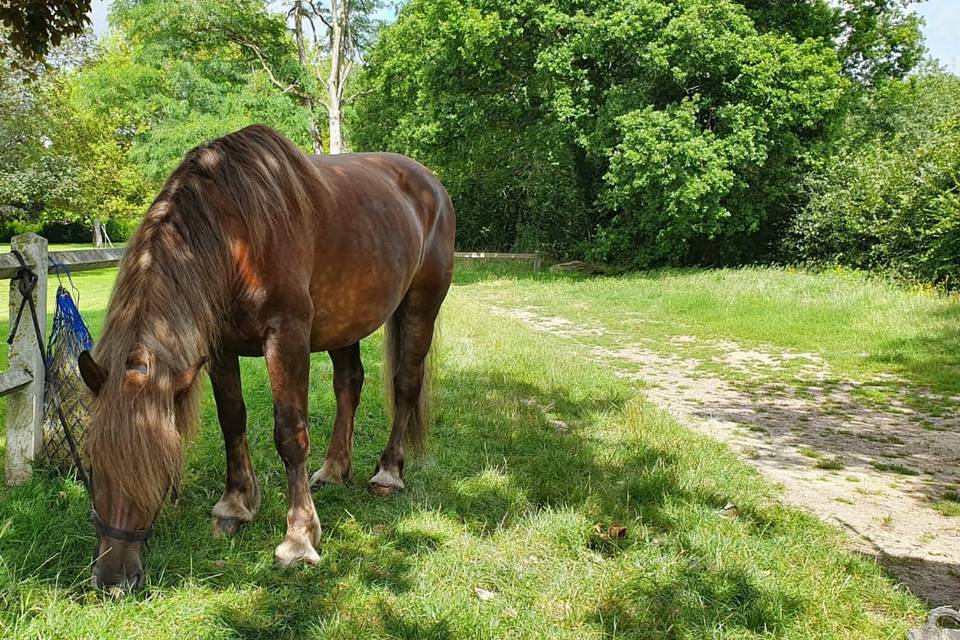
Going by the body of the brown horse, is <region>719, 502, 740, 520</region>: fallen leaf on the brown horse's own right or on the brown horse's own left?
on the brown horse's own left

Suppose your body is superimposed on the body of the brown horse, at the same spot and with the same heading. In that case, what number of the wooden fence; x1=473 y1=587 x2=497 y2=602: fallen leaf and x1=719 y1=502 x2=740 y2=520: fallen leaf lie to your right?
1

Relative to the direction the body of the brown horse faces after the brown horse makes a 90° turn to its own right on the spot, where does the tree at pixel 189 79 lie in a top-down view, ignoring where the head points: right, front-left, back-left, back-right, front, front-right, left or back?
front-right

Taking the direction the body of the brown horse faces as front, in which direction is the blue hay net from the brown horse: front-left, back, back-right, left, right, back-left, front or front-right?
right

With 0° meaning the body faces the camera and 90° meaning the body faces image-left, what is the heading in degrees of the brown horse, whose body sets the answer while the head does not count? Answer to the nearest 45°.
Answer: approximately 45°

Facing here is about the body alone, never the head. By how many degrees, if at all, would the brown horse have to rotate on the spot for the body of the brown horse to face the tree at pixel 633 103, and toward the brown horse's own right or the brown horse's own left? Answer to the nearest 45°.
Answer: approximately 180°

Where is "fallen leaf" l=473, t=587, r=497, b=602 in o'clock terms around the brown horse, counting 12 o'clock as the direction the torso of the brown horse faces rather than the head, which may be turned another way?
The fallen leaf is roughly at 9 o'clock from the brown horse.

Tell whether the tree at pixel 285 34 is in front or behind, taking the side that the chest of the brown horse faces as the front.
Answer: behind
